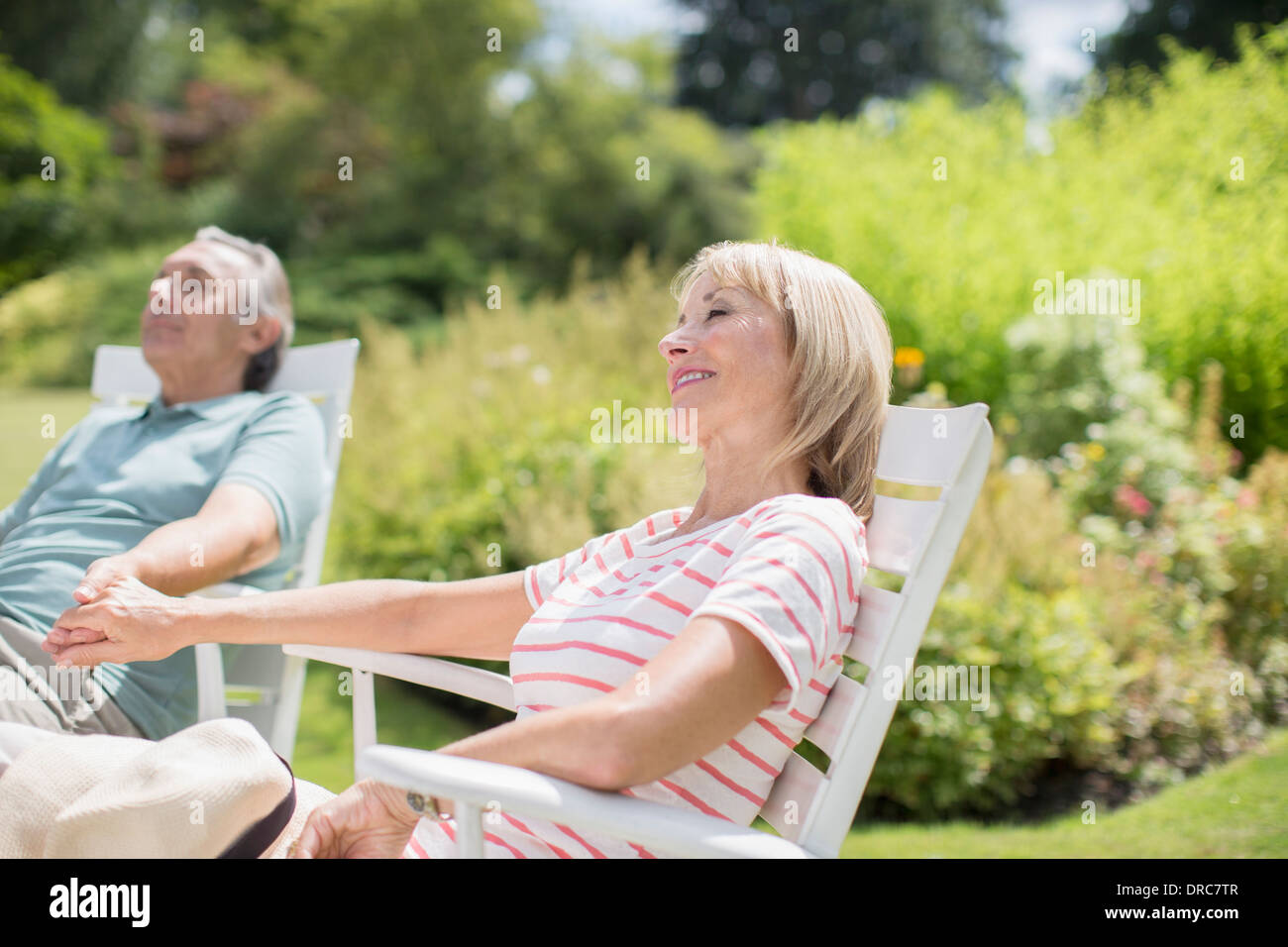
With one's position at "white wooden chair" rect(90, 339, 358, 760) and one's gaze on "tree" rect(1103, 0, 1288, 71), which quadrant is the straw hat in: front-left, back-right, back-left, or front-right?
back-right

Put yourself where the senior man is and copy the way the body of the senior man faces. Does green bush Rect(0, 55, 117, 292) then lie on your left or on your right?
on your right

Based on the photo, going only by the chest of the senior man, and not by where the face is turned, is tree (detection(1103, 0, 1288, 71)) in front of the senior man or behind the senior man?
behind

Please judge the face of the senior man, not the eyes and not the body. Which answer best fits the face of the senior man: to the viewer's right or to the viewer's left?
to the viewer's left

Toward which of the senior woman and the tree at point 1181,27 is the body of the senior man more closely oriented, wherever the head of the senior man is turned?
the senior woman

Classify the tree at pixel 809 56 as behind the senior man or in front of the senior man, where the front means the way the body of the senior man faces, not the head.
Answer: behind

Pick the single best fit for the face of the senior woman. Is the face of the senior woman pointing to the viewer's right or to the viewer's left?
to the viewer's left

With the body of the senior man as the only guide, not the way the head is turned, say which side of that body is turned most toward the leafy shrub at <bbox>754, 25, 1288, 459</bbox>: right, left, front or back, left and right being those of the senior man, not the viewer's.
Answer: back

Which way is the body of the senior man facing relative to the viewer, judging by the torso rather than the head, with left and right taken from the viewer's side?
facing the viewer and to the left of the viewer

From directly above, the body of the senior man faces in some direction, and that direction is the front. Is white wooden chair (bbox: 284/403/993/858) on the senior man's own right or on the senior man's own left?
on the senior man's own left
